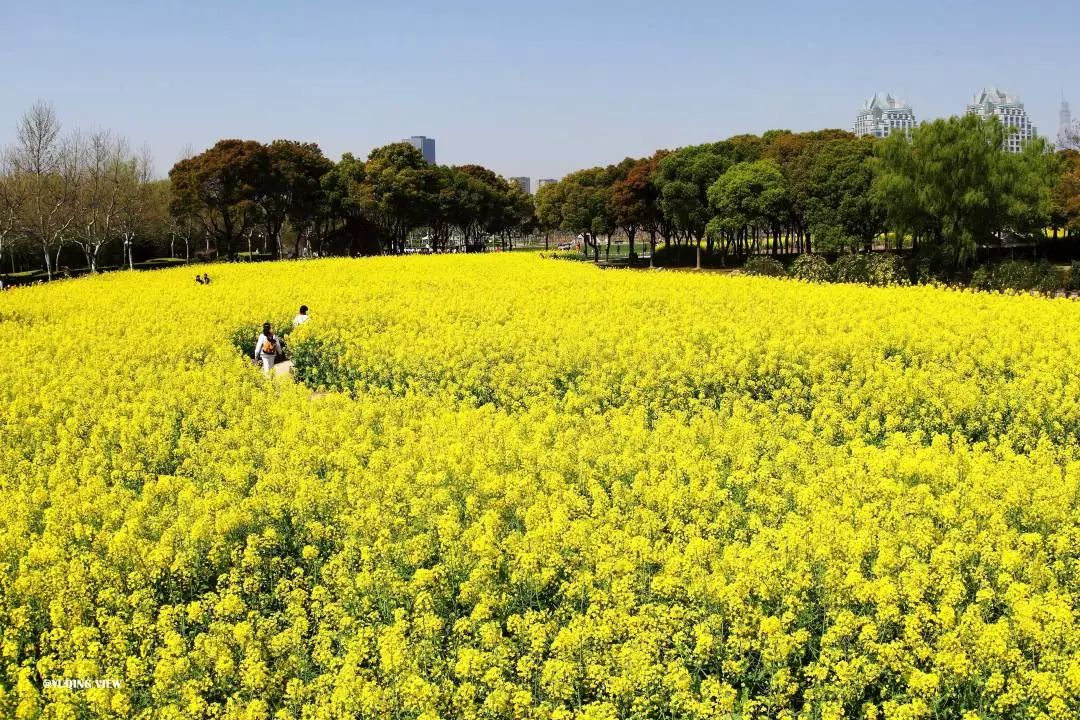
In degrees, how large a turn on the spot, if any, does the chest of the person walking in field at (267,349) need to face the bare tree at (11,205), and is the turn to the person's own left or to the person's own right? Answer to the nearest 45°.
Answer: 0° — they already face it

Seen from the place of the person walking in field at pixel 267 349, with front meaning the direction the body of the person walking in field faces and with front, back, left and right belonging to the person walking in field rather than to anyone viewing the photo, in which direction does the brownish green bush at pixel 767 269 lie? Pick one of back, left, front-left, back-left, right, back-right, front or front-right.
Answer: front-right

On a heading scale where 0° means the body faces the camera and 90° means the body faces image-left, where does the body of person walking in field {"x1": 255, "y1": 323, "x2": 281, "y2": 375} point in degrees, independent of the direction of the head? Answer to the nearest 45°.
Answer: approximately 180°

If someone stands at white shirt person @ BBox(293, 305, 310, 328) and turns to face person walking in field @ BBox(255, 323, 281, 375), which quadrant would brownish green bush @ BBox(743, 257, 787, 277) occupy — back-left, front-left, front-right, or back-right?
back-left

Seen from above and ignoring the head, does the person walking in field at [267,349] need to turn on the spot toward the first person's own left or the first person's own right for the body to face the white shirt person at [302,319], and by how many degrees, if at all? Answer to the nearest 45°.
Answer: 0° — they already face them
